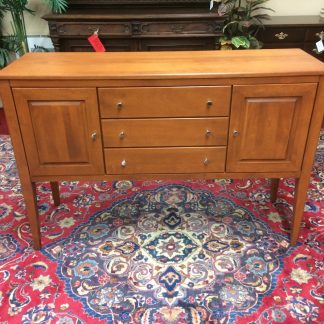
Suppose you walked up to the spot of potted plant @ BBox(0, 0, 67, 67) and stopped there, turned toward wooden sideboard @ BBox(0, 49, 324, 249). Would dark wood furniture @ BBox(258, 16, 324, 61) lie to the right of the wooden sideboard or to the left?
left

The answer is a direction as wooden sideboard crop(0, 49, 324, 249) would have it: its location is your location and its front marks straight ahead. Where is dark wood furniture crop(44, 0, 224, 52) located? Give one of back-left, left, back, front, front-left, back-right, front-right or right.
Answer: back

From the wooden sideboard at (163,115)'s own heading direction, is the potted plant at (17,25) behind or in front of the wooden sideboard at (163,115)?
behind

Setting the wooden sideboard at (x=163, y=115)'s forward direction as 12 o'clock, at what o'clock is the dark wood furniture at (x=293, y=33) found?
The dark wood furniture is roughly at 7 o'clock from the wooden sideboard.

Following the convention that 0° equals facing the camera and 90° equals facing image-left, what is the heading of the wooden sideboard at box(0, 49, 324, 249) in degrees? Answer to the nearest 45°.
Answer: approximately 0°

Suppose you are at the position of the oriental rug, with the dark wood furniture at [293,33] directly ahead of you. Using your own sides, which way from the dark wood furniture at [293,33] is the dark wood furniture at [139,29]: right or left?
left

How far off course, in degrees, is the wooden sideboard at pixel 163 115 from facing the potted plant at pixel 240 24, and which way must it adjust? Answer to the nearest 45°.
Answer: approximately 180°
